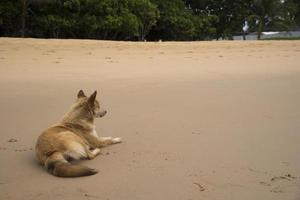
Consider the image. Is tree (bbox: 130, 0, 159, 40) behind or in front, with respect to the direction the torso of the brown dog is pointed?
in front

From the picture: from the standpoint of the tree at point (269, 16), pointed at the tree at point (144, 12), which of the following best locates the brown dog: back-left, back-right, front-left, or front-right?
front-left

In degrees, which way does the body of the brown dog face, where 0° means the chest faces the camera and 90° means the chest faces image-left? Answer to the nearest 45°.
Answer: approximately 225°

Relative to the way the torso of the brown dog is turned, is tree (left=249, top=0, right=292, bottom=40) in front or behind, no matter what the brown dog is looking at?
in front
